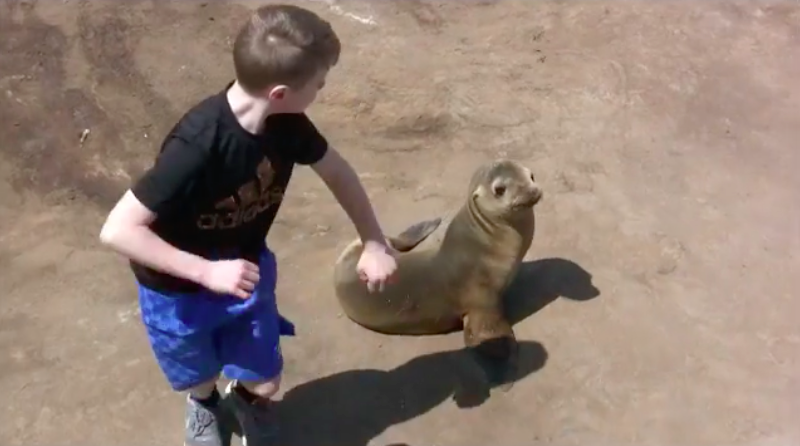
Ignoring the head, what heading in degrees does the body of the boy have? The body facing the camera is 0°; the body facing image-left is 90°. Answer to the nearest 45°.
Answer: approximately 315°

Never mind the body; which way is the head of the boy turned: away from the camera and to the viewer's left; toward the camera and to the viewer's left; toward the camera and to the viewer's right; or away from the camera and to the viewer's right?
away from the camera and to the viewer's right

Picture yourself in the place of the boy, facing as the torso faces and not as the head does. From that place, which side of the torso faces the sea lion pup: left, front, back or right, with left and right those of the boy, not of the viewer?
left
